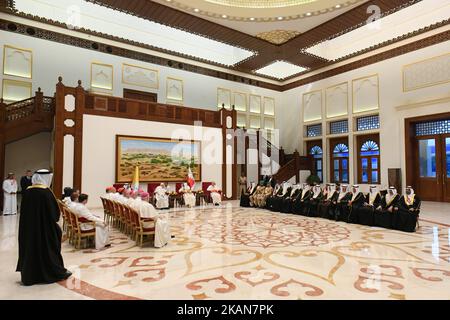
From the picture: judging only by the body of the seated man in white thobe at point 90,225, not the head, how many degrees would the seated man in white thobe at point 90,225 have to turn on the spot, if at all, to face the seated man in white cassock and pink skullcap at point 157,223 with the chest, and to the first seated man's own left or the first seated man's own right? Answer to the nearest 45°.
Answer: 0° — they already face them

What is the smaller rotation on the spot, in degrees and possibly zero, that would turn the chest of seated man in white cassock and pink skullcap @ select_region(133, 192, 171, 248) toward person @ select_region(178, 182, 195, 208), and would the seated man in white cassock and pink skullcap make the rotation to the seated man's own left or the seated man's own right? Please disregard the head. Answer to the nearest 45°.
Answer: approximately 90° to the seated man's own left

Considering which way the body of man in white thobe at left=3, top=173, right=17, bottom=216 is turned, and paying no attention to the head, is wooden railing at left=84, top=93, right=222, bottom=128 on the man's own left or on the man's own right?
on the man's own left

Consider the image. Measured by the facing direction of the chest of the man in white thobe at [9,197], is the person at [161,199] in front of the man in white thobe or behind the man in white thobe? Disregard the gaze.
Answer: in front

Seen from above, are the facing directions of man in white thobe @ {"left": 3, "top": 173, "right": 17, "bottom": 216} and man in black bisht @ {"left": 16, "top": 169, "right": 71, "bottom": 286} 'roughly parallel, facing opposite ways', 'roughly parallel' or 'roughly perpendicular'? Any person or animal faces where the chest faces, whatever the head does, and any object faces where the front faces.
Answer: roughly perpendicular

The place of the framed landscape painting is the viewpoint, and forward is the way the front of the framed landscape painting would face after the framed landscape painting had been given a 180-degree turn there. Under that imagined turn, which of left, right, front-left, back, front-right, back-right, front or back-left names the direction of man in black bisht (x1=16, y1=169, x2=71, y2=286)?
back-left

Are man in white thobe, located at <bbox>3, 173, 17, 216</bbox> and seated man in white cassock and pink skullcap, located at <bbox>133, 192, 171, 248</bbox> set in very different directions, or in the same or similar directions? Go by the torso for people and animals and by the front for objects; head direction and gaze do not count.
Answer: same or similar directions

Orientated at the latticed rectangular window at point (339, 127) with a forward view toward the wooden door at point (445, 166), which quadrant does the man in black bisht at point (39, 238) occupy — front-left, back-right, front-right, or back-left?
front-right

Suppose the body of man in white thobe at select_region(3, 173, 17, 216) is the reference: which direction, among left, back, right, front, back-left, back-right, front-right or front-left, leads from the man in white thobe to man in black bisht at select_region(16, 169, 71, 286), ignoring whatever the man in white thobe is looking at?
front-right

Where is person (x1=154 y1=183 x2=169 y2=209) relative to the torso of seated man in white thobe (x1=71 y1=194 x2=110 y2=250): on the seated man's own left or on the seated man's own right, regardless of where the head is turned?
on the seated man's own left

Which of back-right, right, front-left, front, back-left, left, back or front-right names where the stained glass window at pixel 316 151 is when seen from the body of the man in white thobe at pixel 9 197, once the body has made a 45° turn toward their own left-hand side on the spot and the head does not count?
front

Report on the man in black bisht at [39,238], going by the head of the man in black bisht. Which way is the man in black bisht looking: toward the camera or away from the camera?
away from the camera

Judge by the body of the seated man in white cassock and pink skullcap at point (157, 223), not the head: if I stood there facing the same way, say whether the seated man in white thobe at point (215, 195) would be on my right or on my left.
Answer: on my left

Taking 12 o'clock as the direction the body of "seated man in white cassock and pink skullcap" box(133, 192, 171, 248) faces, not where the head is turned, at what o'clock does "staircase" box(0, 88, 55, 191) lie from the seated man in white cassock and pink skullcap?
The staircase is roughly at 8 o'clock from the seated man in white cassock and pink skullcap.

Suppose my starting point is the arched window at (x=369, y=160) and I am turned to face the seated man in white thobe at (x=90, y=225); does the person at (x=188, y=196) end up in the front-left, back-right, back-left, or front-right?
front-right

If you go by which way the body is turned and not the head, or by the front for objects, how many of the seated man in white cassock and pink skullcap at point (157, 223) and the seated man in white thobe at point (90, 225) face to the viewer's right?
2

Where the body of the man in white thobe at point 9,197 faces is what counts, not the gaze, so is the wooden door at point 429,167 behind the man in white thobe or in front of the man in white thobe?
in front

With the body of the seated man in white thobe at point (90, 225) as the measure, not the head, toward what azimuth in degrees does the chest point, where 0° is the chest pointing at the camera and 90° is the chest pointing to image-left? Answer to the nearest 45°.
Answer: approximately 270°

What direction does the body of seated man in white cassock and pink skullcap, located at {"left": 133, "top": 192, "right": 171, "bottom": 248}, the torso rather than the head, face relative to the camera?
to the viewer's right
